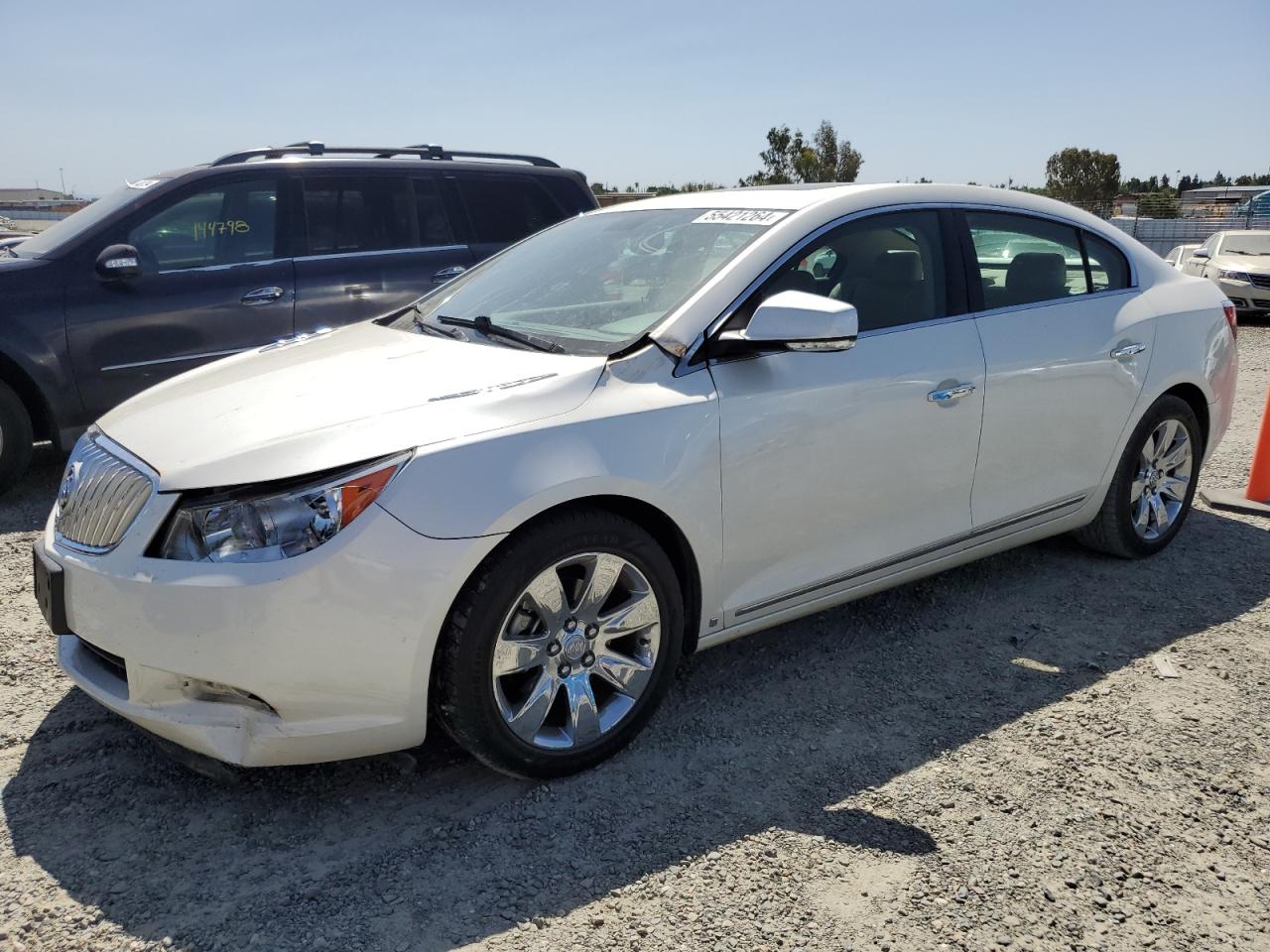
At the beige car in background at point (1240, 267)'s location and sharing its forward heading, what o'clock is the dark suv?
The dark suv is roughly at 2 o'clock from the beige car in background.

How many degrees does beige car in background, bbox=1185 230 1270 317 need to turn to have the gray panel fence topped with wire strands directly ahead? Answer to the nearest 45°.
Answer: approximately 135° to its left

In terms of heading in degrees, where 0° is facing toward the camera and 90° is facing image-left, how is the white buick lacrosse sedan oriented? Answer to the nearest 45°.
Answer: approximately 45°

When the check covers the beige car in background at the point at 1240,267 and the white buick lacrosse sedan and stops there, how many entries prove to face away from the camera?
0

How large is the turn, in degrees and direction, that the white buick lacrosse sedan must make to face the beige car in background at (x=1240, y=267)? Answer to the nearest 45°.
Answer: approximately 180°

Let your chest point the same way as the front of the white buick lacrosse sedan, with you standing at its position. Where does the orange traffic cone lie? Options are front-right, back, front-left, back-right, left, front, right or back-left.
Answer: back

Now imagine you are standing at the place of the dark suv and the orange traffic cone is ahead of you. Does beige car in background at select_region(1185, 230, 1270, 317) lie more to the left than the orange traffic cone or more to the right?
left

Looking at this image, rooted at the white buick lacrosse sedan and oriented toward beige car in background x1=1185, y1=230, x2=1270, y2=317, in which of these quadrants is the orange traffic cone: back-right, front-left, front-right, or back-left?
front-right

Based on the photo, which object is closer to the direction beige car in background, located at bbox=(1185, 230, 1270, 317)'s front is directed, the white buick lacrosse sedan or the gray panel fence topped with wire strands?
the white buick lacrosse sedan

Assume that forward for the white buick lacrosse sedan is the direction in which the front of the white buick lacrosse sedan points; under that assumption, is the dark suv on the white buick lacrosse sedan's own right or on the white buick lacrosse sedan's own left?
on the white buick lacrosse sedan's own right

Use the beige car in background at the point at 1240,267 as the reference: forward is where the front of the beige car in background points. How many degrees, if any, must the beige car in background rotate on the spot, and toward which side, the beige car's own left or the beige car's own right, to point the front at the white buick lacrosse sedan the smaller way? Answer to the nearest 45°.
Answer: approximately 45° to the beige car's own right
